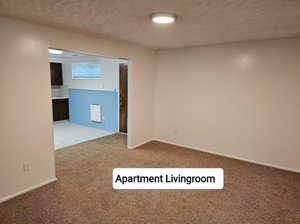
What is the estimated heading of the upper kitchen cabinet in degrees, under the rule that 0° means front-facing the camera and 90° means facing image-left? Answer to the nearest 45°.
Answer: approximately 315°

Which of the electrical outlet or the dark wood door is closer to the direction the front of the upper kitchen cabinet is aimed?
the dark wood door

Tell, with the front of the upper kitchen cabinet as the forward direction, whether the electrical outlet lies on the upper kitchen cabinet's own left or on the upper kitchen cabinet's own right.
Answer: on the upper kitchen cabinet's own right

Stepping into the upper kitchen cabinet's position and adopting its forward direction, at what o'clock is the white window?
The white window is roughly at 12 o'clock from the upper kitchen cabinet.

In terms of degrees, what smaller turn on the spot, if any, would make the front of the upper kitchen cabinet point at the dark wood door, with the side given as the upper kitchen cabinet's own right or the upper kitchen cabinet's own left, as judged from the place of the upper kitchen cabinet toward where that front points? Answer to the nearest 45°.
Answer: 0° — it already faces it

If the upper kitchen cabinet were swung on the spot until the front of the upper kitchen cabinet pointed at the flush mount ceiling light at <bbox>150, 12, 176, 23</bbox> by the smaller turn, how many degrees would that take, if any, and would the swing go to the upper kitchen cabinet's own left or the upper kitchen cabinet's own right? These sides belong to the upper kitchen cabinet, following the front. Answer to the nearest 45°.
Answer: approximately 45° to the upper kitchen cabinet's own right
